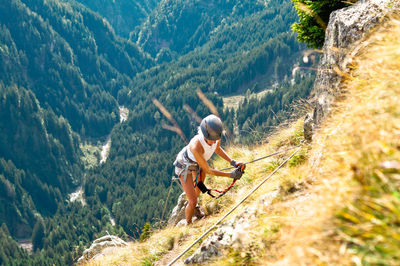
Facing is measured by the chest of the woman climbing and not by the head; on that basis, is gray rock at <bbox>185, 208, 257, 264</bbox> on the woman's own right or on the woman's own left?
on the woman's own right

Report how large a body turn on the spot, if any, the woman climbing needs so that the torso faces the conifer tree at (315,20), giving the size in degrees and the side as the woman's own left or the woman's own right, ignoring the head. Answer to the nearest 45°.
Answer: approximately 90° to the woman's own left

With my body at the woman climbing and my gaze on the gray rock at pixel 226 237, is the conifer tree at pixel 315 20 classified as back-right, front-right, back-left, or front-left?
back-left

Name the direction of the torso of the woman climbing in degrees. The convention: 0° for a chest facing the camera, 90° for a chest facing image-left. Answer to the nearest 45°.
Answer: approximately 315°

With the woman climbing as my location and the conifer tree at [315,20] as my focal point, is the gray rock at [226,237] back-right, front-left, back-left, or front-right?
back-right
